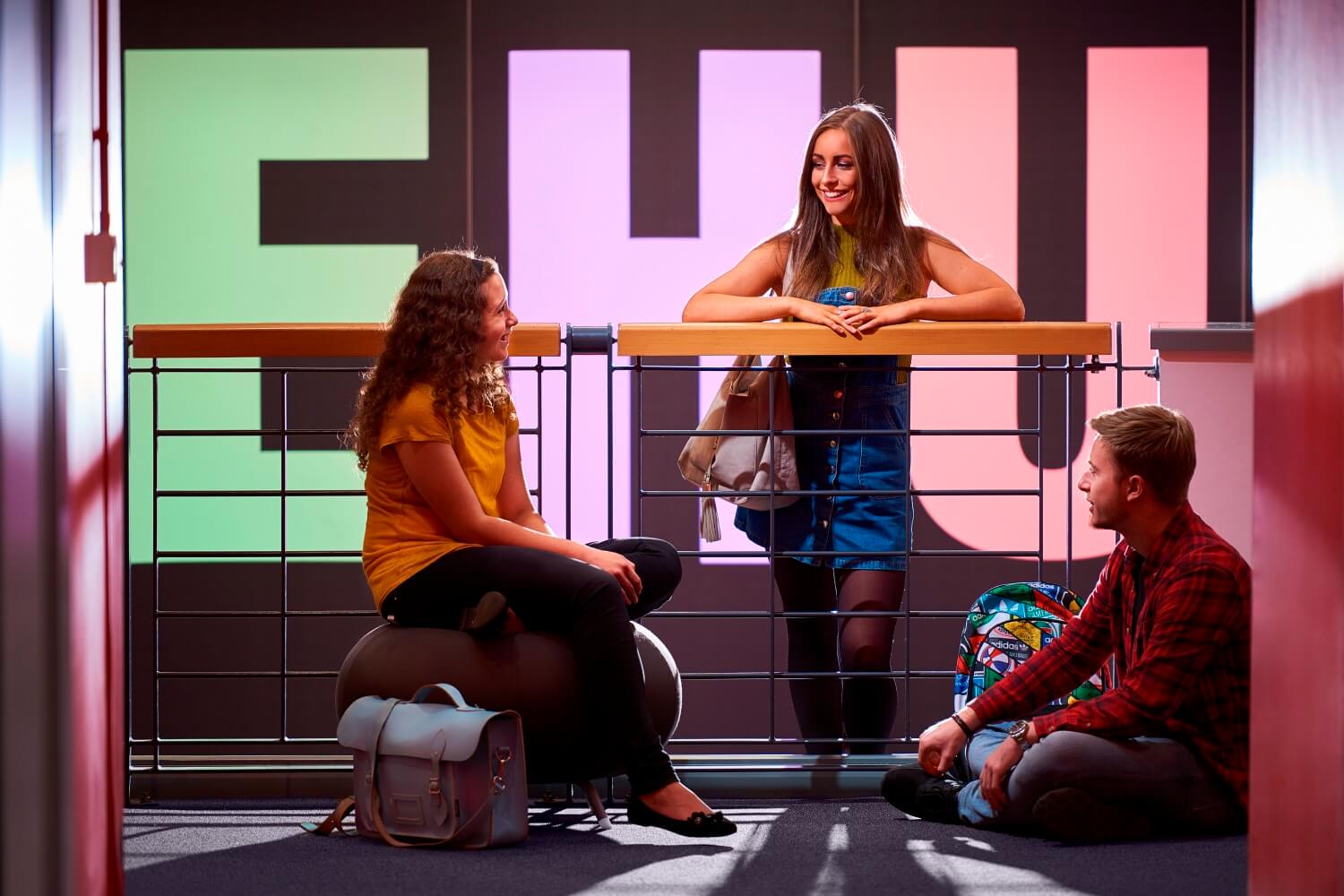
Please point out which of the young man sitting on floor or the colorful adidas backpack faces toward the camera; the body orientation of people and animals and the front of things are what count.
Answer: the colorful adidas backpack

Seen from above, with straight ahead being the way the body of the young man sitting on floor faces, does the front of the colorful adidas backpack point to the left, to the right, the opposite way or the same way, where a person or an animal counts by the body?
to the left

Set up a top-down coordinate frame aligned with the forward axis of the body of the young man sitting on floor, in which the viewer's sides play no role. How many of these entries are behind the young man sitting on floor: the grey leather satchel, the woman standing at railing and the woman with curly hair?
0

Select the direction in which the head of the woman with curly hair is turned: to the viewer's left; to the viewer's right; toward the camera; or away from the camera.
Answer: to the viewer's right

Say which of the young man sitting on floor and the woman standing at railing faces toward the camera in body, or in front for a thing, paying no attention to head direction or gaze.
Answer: the woman standing at railing

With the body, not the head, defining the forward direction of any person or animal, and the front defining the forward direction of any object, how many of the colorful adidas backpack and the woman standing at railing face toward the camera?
2

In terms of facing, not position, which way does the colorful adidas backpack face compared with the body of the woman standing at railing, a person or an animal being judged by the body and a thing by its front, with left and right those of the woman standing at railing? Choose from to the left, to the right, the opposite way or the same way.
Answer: the same way

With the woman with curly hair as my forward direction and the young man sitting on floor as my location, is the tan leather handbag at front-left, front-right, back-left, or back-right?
front-right

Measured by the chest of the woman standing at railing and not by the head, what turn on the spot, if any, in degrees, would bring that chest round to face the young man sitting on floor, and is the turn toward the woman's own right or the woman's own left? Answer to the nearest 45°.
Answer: approximately 45° to the woman's own left

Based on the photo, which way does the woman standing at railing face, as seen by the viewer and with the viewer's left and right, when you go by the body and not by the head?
facing the viewer

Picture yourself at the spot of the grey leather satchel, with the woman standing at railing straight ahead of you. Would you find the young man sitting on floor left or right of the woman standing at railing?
right

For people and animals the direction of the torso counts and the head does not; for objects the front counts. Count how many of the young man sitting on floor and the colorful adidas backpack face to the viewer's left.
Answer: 1

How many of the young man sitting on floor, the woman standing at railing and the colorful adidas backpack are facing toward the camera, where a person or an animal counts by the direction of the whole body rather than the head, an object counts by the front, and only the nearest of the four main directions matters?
2

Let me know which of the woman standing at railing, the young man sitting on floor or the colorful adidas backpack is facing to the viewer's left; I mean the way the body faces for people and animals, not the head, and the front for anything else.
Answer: the young man sitting on floor

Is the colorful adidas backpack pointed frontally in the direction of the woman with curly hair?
no
